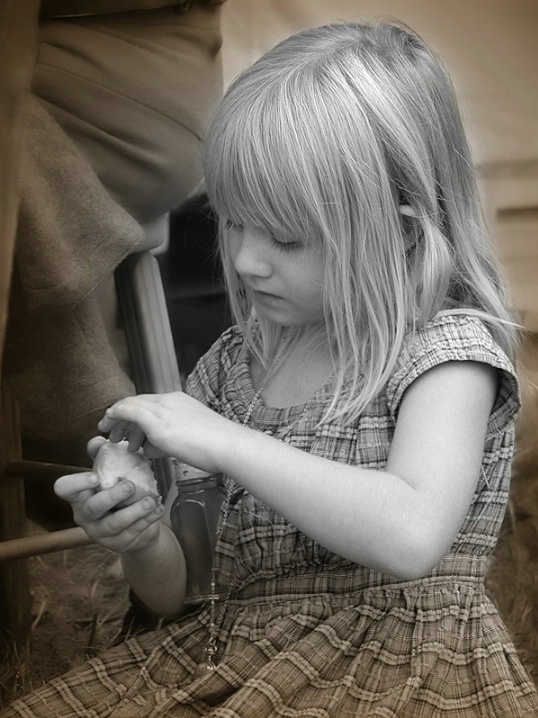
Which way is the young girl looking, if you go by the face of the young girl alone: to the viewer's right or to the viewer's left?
to the viewer's left

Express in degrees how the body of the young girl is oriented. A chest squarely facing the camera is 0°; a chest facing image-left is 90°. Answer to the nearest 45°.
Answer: approximately 45°
